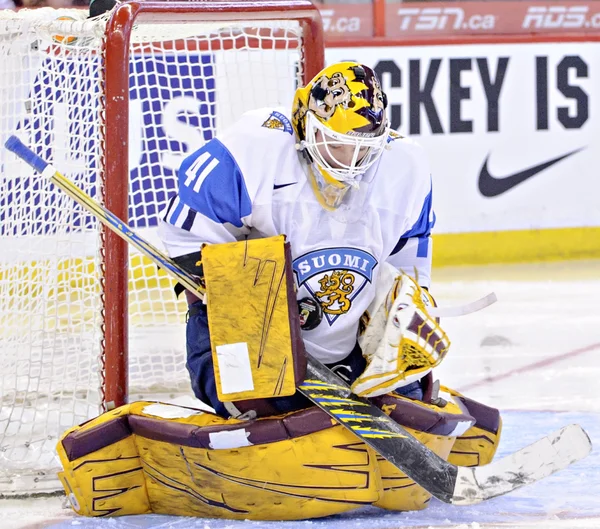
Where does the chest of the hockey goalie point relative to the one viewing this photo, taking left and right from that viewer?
facing the viewer and to the right of the viewer

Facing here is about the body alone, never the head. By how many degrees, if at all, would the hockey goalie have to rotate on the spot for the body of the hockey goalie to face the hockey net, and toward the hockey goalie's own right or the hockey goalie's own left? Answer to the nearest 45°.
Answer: approximately 180°

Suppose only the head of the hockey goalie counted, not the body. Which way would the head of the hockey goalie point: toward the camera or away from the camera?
toward the camera
